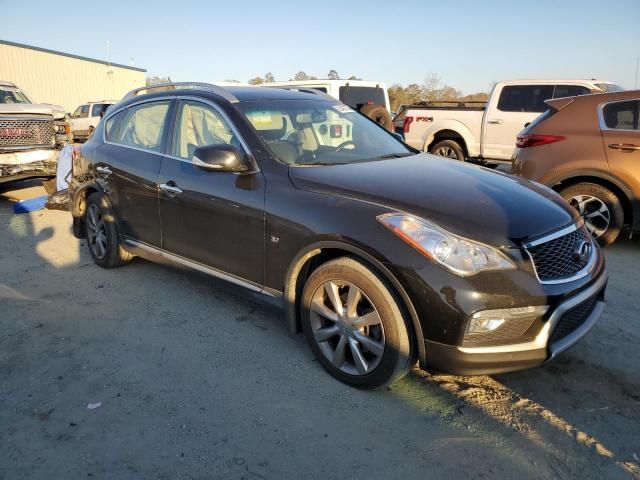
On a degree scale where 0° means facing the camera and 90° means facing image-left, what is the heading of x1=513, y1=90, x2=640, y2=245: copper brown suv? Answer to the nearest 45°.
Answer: approximately 270°

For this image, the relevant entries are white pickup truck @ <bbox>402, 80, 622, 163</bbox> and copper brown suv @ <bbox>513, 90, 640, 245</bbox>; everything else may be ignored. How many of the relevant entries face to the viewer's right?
2

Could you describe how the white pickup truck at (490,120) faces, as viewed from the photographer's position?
facing to the right of the viewer

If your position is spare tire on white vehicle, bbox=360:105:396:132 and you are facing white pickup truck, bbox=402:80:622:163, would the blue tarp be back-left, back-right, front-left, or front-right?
back-right

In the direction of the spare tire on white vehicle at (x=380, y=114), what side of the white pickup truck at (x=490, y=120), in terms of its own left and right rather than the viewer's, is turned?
back

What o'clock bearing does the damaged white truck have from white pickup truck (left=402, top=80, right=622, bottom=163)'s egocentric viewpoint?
The damaged white truck is roughly at 5 o'clock from the white pickup truck.

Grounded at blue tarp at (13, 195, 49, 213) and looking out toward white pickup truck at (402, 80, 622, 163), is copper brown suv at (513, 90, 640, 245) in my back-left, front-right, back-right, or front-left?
front-right

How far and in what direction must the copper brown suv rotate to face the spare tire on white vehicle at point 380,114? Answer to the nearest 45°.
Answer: approximately 135° to its left

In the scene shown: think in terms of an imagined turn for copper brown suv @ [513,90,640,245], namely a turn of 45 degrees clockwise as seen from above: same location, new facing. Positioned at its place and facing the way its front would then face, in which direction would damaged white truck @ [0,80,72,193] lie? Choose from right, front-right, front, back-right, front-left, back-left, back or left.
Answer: back-right

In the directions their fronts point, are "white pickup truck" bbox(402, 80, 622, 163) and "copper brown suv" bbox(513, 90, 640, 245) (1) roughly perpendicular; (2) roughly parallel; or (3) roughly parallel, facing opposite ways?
roughly parallel
